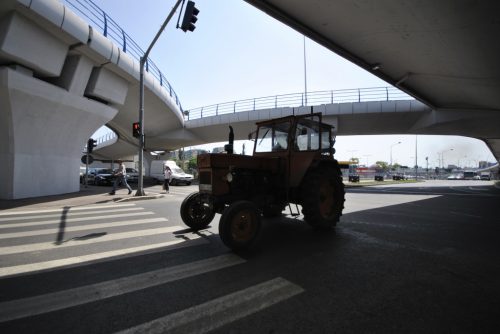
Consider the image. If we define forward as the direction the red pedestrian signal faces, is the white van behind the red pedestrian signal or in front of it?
behind

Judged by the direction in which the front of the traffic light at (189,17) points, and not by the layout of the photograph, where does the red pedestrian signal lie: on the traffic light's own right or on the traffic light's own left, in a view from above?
on the traffic light's own left

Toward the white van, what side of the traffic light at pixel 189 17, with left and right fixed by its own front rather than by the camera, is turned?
left

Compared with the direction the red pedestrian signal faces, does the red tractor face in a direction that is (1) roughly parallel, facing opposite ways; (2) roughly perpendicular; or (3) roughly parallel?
roughly perpendicular

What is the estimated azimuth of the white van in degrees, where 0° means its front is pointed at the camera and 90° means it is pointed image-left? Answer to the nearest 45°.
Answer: approximately 315°

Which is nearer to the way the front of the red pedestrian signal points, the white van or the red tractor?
the red tractor
